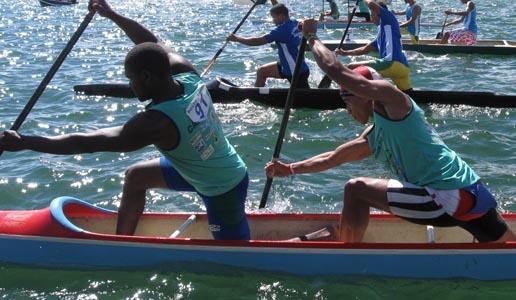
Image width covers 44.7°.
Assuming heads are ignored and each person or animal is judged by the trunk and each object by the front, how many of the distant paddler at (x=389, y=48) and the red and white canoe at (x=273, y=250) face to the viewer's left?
2

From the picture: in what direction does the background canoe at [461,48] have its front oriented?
to the viewer's left

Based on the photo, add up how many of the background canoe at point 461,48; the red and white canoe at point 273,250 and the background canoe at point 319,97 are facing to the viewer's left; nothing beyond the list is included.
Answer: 3

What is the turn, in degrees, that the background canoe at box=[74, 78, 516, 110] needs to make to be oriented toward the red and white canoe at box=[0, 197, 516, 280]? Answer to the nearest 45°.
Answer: approximately 90° to its left

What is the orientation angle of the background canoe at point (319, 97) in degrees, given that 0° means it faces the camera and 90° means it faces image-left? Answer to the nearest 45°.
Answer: approximately 90°

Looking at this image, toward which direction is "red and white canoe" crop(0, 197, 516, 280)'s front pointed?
to the viewer's left

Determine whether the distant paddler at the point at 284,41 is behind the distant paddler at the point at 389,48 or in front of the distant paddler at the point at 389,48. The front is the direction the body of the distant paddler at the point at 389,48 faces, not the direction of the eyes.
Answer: in front

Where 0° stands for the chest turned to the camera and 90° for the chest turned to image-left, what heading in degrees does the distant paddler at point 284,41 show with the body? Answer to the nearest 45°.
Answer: approximately 90°

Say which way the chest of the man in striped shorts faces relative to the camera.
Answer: to the viewer's left

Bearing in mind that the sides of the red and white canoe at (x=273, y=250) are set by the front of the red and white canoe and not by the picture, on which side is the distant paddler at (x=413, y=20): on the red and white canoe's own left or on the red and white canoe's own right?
on the red and white canoe's own right

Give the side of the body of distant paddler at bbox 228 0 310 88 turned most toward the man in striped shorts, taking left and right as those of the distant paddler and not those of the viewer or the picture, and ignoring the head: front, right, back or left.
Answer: left

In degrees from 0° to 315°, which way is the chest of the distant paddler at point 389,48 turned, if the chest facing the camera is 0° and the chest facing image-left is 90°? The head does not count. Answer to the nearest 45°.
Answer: approximately 90°
